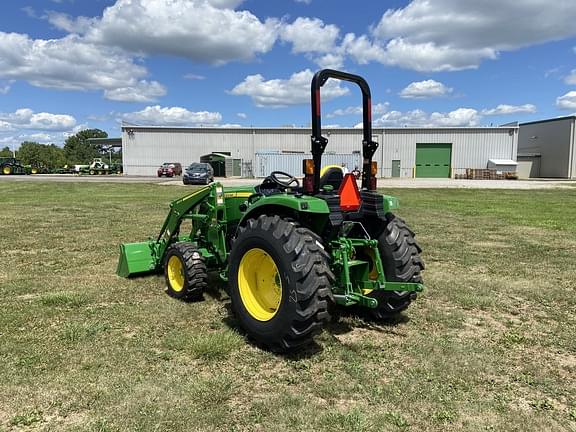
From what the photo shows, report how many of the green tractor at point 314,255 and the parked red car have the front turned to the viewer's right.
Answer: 0

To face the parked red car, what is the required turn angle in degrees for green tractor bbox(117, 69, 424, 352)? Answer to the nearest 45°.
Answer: approximately 45° to its right

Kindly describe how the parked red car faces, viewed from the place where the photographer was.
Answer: facing the viewer and to the left of the viewer

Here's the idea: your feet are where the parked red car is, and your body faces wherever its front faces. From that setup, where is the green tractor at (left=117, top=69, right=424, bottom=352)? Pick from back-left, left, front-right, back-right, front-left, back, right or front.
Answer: front-left

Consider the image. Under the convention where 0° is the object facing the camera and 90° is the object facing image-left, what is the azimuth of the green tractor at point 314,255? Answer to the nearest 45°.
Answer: approximately 135°
